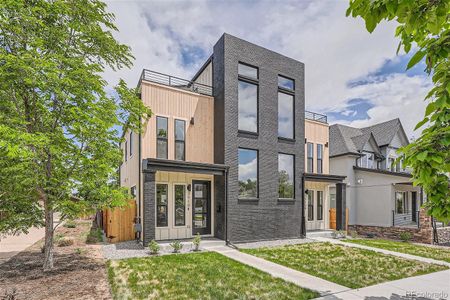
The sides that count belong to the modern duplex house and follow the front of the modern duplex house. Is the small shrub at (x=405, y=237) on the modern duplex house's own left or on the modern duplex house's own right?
on the modern duplex house's own left

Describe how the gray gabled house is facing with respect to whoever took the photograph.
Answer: facing the viewer and to the right of the viewer

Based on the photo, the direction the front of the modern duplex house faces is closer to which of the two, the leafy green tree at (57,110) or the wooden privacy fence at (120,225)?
the leafy green tree

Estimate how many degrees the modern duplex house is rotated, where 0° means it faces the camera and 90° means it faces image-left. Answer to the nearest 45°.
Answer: approximately 315°
